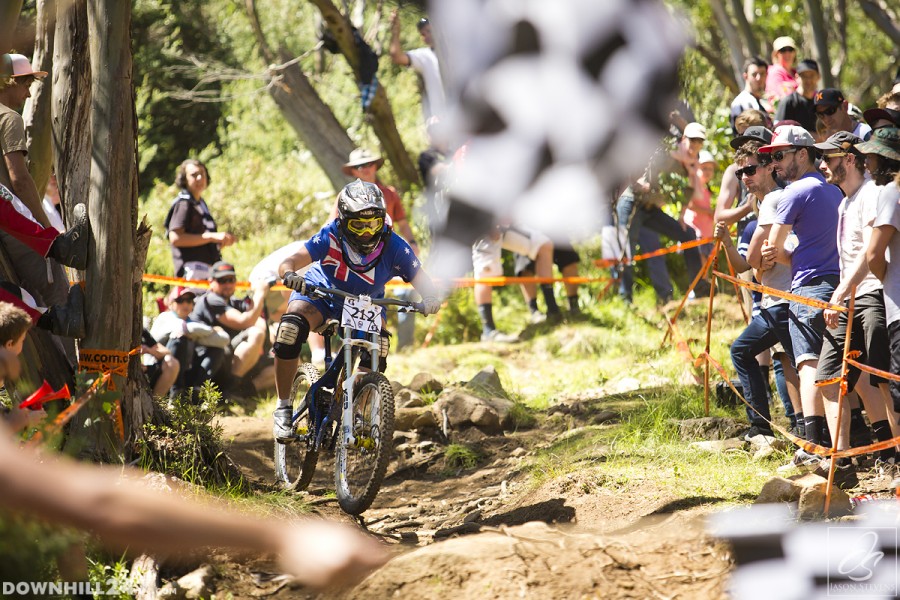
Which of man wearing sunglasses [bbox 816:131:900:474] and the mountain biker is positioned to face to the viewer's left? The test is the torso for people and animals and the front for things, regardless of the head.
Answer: the man wearing sunglasses

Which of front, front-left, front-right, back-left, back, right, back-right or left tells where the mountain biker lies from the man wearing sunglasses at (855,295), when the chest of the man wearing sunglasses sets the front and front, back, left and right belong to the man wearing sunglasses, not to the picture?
front

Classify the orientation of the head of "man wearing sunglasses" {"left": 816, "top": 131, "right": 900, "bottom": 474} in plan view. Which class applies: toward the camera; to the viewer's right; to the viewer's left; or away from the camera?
to the viewer's left

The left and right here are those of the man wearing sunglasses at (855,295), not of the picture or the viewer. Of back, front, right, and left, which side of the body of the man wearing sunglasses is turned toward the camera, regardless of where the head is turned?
left

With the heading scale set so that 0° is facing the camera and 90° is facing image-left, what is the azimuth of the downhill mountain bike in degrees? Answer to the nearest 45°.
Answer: approximately 0°

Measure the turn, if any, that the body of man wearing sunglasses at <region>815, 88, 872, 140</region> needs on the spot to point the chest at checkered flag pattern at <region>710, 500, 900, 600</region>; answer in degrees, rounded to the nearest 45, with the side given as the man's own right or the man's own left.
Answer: approximately 45° to the man's own left

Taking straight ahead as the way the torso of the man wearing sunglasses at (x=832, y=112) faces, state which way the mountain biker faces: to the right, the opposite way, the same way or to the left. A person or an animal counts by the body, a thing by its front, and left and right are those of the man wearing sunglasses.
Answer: to the left

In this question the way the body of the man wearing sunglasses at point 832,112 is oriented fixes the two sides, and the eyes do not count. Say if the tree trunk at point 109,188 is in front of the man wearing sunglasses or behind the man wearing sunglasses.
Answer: in front

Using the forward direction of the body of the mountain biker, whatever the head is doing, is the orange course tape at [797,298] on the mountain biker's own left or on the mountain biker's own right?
on the mountain biker's own left

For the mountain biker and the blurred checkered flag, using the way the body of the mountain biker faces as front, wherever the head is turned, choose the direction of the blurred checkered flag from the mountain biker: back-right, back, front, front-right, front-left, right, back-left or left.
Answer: front

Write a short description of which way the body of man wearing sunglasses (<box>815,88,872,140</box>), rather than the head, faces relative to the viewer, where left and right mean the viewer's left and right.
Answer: facing the viewer and to the left of the viewer

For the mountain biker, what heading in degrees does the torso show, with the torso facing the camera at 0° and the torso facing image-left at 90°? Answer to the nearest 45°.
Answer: approximately 0°

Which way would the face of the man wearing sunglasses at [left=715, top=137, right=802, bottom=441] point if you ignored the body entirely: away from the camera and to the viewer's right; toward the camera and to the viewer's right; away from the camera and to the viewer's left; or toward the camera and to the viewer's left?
toward the camera and to the viewer's left
